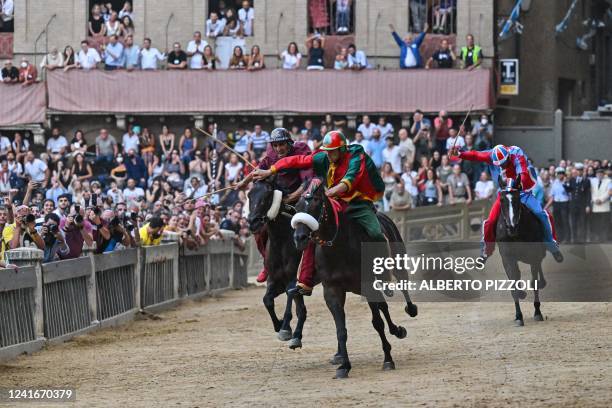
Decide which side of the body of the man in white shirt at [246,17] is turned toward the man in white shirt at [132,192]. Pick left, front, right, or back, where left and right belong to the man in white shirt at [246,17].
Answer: front

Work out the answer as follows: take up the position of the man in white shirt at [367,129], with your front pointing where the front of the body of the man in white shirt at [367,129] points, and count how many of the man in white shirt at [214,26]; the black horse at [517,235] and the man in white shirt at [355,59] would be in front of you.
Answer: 1

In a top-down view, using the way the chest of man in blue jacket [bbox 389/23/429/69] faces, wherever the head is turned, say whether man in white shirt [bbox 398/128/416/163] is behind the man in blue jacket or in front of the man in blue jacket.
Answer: in front

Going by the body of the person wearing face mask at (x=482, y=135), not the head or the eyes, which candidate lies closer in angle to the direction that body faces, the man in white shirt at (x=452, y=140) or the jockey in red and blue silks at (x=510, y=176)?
the jockey in red and blue silks

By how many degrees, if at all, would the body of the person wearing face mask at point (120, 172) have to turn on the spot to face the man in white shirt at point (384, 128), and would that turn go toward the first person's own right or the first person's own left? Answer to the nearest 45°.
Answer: approximately 90° to the first person's own left

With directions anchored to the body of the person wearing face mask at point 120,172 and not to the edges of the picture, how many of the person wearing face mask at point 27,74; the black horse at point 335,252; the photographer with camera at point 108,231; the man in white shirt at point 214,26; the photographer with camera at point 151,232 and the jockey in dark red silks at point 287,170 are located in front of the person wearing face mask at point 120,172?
4

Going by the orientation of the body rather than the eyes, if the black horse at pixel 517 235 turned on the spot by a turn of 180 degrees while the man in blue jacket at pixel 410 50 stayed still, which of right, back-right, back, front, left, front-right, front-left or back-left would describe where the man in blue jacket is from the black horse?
front

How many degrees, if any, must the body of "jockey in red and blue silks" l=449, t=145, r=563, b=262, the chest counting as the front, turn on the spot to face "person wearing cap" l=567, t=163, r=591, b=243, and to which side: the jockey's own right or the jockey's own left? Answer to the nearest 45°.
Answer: approximately 180°

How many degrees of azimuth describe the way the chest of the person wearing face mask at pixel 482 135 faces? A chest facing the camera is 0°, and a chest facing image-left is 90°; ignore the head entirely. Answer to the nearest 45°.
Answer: approximately 0°

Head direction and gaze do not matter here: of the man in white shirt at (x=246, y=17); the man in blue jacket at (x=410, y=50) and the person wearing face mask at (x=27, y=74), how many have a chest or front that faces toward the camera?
3

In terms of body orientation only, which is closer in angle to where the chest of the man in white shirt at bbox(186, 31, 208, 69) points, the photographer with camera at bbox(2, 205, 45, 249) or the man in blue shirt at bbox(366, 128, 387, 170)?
the photographer with camera

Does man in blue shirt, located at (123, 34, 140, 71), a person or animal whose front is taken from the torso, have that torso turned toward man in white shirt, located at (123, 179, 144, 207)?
yes
